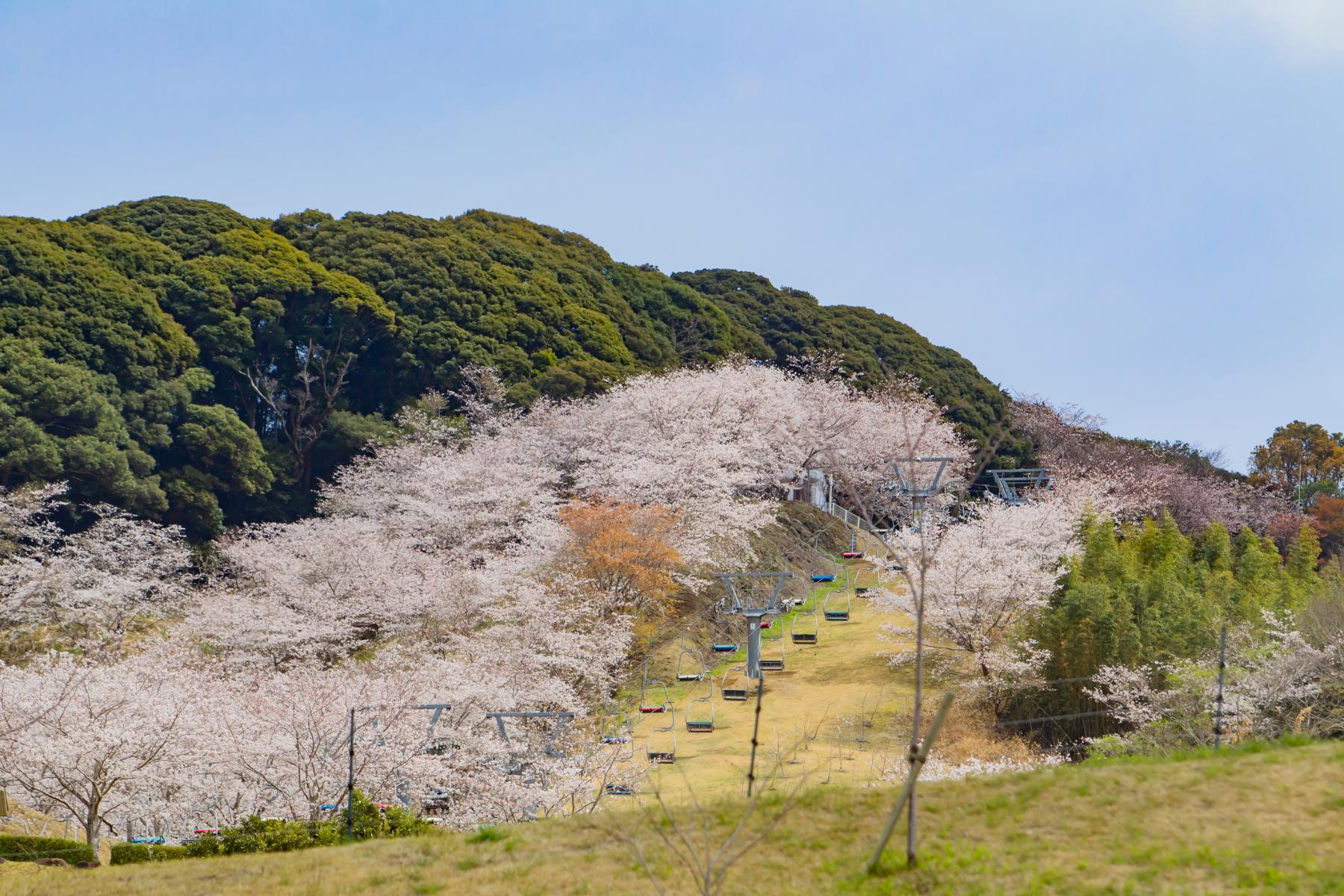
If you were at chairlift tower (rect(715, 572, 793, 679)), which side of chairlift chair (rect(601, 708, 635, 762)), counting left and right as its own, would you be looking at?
back

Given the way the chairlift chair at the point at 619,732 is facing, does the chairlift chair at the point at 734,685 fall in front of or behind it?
behind

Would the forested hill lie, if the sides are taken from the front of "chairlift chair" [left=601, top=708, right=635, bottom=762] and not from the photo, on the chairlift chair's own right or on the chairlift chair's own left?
on the chairlift chair's own right

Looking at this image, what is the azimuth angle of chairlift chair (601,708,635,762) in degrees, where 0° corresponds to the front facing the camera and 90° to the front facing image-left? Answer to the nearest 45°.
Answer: approximately 45°

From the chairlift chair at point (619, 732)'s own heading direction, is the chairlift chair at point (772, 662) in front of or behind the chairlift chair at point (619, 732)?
behind

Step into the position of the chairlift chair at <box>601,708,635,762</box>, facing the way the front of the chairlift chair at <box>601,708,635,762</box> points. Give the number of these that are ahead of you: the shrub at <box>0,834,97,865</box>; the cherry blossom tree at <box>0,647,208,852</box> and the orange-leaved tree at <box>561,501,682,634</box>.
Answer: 2

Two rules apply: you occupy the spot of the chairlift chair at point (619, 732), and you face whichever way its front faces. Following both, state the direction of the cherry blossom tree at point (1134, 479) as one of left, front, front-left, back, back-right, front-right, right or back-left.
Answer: back

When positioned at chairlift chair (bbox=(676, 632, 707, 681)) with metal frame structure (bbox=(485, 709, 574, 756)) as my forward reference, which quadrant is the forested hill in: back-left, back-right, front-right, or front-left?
back-right

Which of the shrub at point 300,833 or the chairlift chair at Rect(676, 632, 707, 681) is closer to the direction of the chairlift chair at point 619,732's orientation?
the shrub
